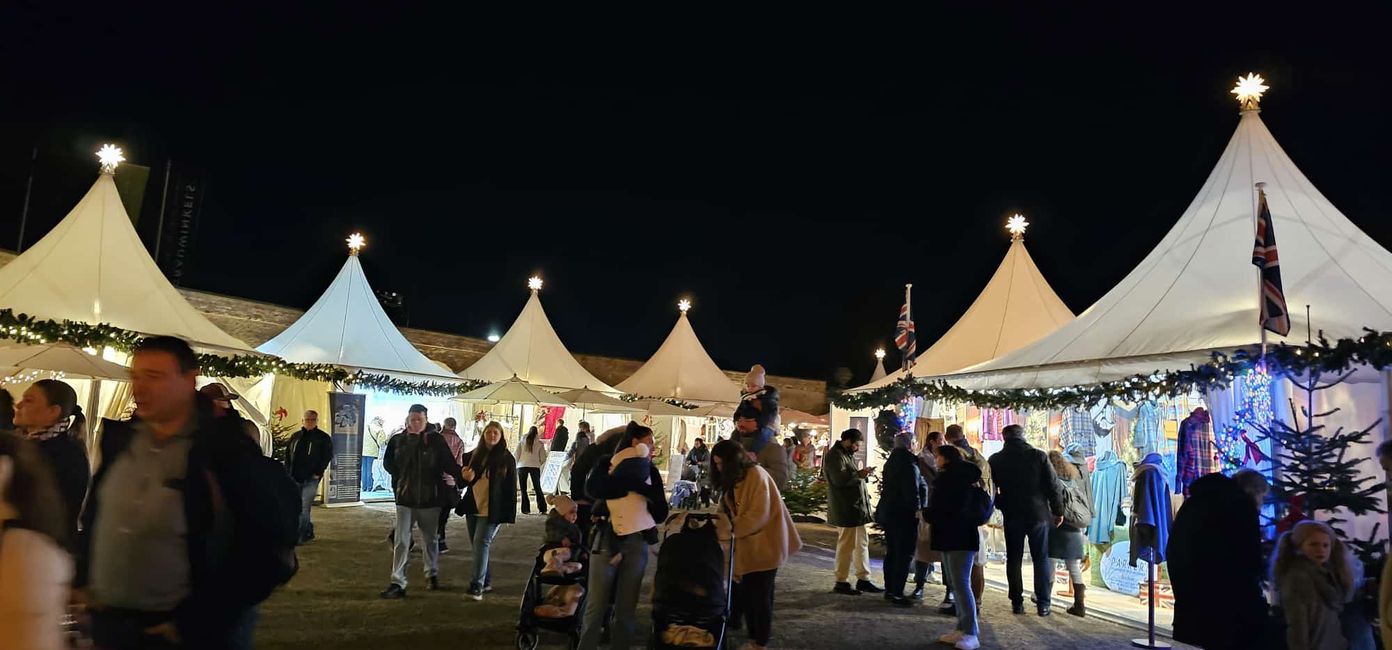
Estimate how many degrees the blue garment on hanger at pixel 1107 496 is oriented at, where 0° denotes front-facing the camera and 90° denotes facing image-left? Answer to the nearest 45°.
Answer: approximately 45°

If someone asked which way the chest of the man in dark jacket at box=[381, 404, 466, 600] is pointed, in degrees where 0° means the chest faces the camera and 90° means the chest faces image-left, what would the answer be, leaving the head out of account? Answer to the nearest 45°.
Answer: approximately 0°

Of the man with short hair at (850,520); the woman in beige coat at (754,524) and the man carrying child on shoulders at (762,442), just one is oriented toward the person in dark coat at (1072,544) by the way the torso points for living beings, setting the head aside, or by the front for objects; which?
the man with short hair at (850,520)

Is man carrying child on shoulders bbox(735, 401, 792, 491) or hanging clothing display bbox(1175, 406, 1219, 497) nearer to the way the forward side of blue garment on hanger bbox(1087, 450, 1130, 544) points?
the man carrying child on shoulders

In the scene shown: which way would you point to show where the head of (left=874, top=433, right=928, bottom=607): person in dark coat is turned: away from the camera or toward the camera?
away from the camera

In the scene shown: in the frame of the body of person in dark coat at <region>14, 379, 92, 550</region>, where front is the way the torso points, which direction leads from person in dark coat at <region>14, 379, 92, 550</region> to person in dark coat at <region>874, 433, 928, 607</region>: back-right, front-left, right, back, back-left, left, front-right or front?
back
